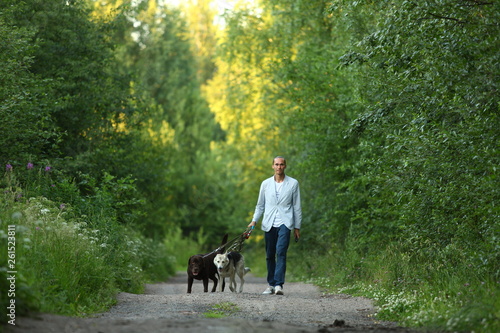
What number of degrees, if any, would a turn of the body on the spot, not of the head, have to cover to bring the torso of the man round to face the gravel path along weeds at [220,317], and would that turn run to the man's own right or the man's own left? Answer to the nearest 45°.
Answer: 0° — they already face it

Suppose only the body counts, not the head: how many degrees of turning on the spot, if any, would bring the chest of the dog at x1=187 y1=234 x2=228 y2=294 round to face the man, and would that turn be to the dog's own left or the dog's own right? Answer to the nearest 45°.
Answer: approximately 90° to the dog's own left

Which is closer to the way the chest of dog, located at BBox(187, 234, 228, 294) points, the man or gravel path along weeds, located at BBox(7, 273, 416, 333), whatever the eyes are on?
the gravel path along weeds

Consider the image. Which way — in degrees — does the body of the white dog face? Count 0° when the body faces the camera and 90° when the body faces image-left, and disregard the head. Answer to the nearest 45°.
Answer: approximately 45°

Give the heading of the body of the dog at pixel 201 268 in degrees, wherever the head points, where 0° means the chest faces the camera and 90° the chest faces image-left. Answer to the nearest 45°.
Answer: approximately 45°

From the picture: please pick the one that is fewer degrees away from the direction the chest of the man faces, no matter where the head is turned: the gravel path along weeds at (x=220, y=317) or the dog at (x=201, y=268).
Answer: the gravel path along weeds

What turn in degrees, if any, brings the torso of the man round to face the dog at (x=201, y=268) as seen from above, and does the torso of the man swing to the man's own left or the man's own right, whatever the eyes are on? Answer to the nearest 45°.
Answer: approximately 135° to the man's own right

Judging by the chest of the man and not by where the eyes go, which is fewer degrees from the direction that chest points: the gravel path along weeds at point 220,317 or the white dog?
the gravel path along weeds

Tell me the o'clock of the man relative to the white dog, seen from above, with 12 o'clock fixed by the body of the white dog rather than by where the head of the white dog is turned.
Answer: The man is roughly at 9 o'clock from the white dog.

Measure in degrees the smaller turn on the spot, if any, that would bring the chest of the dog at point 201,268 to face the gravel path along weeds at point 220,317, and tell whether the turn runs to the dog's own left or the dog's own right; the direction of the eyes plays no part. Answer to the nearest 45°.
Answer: approximately 45° to the dog's own left
